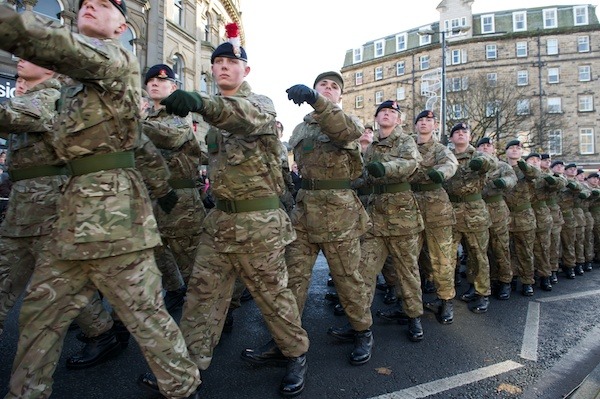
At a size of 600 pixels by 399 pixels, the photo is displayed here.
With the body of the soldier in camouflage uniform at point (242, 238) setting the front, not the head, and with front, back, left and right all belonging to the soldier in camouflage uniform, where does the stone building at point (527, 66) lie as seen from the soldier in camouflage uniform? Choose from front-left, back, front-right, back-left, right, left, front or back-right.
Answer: back

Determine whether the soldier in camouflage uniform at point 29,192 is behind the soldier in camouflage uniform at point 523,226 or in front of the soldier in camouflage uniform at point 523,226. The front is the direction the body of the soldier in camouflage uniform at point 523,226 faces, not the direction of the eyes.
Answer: in front

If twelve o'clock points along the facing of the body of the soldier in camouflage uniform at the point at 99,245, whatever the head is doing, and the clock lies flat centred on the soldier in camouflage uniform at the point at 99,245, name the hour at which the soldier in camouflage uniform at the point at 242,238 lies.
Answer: the soldier in camouflage uniform at the point at 242,238 is roughly at 7 o'clock from the soldier in camouflage uniform at the point at 99,245.

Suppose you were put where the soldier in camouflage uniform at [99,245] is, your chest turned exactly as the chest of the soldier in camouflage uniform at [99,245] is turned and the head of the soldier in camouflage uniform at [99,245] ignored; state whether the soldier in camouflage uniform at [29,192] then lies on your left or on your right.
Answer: on your right

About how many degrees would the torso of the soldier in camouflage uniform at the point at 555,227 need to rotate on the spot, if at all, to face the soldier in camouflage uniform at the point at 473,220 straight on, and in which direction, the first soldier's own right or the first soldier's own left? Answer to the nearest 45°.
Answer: approximately 45° to the first soldier's own left

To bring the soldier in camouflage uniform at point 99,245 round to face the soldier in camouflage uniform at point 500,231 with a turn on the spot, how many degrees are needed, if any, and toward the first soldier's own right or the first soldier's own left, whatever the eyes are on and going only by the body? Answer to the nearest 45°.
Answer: approximately 135° to the first soldier's own left

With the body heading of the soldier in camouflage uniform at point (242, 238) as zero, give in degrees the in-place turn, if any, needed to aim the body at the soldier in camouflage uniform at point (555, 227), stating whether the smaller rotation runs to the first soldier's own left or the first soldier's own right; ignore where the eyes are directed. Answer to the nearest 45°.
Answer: approximately 180°

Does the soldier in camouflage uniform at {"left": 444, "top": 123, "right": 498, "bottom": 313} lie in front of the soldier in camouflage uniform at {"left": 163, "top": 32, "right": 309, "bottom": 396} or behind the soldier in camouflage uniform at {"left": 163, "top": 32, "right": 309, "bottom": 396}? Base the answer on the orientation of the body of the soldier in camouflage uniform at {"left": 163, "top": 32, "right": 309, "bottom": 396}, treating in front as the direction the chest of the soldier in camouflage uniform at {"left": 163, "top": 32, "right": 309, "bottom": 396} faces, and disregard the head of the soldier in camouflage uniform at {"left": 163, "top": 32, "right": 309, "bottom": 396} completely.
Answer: behind

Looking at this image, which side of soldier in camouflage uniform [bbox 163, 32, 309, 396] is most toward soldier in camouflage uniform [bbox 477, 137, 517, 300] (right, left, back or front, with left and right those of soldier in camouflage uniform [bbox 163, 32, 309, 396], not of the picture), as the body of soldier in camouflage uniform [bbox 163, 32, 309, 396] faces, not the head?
back

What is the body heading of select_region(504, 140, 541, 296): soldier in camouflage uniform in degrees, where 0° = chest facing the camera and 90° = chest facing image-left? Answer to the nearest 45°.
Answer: approximately 0°

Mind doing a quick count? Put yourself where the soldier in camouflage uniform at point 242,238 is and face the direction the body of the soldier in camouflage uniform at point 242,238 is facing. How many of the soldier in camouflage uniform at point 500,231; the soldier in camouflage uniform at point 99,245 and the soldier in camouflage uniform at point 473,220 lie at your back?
2

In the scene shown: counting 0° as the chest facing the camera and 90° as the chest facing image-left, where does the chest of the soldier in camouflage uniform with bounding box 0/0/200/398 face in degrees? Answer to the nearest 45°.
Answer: approximately 45°

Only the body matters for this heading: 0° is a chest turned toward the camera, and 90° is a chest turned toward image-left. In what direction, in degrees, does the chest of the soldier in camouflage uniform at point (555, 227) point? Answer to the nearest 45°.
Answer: approximately 45°

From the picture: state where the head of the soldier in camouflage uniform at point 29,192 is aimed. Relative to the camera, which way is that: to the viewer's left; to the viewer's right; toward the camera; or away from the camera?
to the viewer's left

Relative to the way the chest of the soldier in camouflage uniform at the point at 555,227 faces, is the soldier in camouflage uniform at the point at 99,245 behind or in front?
in front
